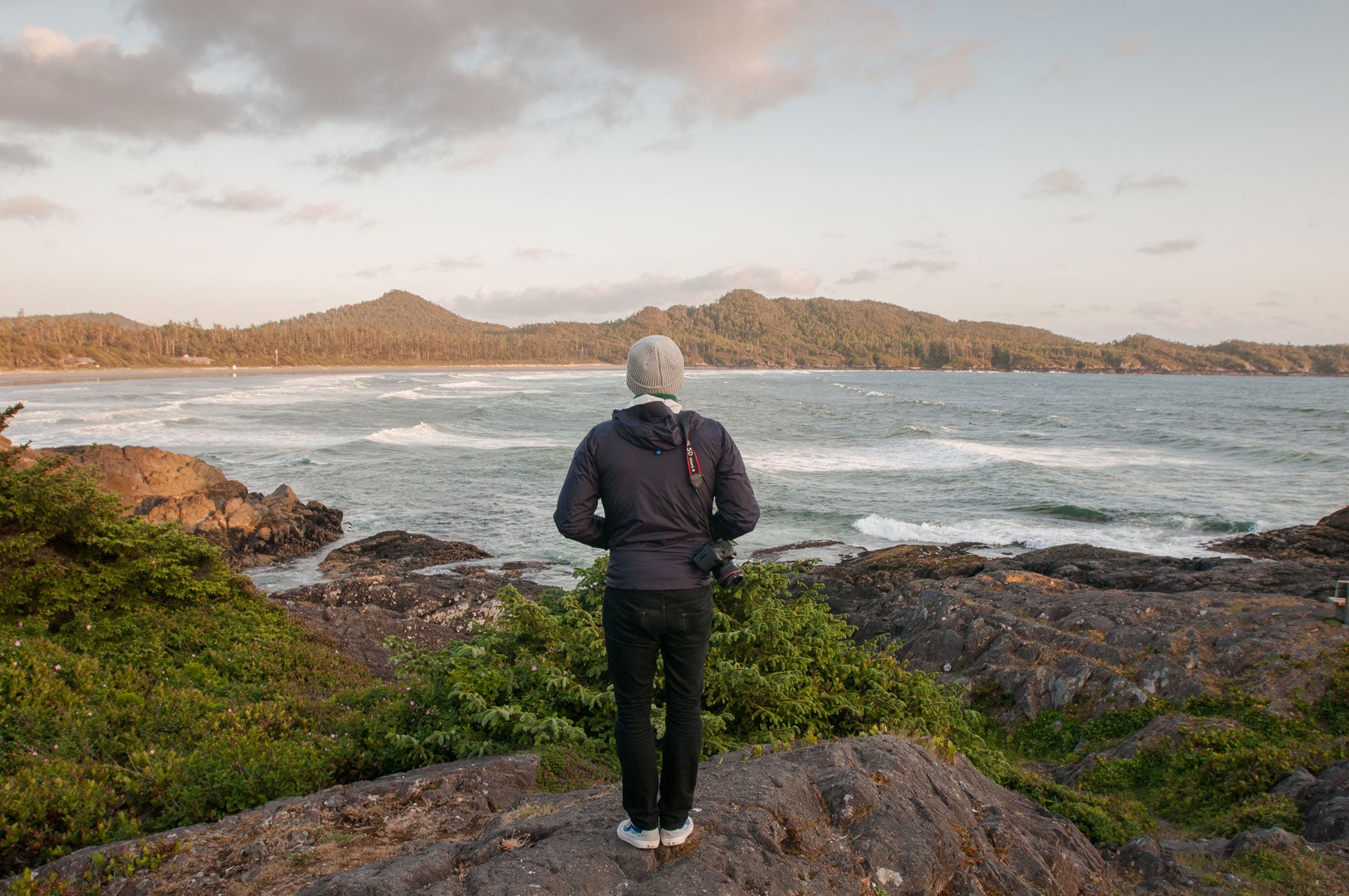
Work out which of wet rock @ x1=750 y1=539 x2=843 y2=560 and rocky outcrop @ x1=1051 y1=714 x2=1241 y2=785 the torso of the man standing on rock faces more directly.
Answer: the wet rock

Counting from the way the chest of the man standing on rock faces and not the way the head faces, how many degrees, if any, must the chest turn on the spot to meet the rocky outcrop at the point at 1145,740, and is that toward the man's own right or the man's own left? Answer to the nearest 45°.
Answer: approximately 45° to the man's own right

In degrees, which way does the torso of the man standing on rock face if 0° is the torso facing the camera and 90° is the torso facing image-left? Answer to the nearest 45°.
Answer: approximately 180°

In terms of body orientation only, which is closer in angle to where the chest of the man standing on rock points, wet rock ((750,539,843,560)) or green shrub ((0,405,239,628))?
the wet rock

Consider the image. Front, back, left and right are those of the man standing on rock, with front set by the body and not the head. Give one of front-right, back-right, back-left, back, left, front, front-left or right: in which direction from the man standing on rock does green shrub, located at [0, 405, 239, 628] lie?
front-left

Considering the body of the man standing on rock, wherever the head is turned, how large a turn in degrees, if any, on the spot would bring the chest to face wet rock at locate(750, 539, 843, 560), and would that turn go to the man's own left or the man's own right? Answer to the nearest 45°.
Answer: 0° — they already face it

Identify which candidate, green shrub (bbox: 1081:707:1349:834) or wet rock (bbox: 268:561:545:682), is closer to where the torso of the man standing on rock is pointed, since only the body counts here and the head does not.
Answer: the wet rock

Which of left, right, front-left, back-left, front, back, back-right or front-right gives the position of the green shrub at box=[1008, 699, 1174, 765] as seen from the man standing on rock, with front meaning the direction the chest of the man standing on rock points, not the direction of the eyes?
front-right

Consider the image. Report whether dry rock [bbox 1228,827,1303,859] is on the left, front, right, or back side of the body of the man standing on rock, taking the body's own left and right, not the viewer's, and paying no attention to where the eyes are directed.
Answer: right

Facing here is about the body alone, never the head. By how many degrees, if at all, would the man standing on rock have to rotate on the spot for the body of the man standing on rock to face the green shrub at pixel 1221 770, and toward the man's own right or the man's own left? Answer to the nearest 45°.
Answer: approximately 45° to the man's own right

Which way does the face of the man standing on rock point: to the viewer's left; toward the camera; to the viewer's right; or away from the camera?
away from the camera

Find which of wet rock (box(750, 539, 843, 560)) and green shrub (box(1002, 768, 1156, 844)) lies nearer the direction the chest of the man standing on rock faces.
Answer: the wet rock

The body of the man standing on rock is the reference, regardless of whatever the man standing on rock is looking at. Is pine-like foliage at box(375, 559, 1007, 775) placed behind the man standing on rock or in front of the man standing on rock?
in front
